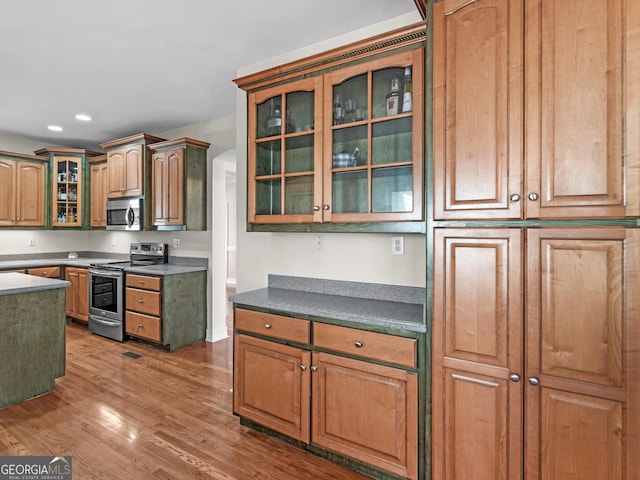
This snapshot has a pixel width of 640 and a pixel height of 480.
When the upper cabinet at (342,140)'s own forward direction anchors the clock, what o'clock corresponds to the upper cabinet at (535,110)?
the upper cabinet at (535,110) is roughly at 9 o'clock from the upper cabinet at (342,140).

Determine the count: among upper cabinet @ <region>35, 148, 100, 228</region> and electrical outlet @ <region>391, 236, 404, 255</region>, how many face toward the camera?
2

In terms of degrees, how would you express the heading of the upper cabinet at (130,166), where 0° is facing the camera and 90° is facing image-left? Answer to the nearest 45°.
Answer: approximately 45°

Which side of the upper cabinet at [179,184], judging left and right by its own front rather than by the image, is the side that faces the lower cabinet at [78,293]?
right

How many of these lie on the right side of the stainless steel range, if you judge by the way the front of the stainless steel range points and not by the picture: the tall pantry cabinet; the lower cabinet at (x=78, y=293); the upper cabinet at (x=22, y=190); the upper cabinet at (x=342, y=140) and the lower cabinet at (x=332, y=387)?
2

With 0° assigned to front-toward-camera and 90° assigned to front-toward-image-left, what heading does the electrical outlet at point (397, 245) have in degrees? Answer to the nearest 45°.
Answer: approximately 0°

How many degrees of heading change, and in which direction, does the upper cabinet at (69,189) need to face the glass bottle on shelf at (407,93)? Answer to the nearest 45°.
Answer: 0° — it already faces it

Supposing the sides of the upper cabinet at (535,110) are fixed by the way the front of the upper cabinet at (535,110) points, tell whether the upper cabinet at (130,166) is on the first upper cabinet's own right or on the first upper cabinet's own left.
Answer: on the first upper cabinet's own right

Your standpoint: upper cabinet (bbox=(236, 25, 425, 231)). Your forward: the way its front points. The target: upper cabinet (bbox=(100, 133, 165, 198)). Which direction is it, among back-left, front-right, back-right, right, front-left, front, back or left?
right
